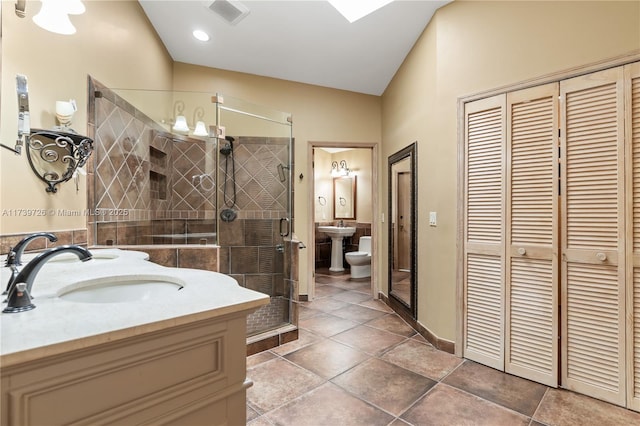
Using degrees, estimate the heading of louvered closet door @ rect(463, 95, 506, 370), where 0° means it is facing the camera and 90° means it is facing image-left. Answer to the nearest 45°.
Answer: approximately 45°

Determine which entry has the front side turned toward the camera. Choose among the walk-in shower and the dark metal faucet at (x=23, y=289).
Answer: the walk-in shower

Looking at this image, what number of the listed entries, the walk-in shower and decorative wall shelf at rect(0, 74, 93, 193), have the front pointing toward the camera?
1

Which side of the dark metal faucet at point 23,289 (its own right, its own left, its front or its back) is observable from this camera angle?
right

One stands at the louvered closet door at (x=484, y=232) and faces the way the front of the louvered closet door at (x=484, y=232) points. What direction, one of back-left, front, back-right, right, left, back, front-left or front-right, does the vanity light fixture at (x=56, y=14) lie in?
front

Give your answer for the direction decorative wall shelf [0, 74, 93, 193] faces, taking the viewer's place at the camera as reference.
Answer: facing to the right of the viewer

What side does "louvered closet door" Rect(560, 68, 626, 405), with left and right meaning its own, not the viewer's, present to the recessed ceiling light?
front

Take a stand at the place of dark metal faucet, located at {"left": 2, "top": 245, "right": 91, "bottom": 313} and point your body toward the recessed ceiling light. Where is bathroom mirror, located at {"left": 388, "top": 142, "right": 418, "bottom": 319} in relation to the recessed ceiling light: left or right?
right

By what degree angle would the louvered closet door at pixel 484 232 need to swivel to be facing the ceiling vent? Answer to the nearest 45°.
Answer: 0° — it already faces it

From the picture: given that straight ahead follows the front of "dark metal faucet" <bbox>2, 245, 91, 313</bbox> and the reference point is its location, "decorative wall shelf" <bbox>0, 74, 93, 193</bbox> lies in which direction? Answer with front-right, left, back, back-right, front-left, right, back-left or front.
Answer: left

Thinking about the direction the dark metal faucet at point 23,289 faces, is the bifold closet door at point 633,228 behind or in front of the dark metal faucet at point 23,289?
in front

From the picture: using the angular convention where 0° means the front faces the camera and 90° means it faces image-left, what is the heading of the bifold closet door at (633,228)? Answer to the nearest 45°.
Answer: approximately 45°

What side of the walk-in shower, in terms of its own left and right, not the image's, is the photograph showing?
front

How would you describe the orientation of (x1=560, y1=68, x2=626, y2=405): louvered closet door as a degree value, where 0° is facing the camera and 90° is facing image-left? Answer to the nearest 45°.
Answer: approximately 45°

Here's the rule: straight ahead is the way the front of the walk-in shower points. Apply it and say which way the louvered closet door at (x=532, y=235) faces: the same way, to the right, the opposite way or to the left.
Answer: to the right

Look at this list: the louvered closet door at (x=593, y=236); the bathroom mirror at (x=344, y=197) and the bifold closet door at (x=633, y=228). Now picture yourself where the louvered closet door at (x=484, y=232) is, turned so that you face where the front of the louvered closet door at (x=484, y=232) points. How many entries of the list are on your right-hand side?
1

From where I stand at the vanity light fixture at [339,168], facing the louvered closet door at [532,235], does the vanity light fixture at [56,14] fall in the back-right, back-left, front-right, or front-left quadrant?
front-right

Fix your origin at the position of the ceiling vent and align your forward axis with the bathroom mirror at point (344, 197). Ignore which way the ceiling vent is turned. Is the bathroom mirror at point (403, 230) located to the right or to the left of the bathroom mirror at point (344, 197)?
right

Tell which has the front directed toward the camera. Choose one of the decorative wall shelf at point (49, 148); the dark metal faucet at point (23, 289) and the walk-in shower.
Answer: the walk-in shower

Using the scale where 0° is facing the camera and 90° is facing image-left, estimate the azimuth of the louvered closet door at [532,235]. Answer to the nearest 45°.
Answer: approximately 45°
